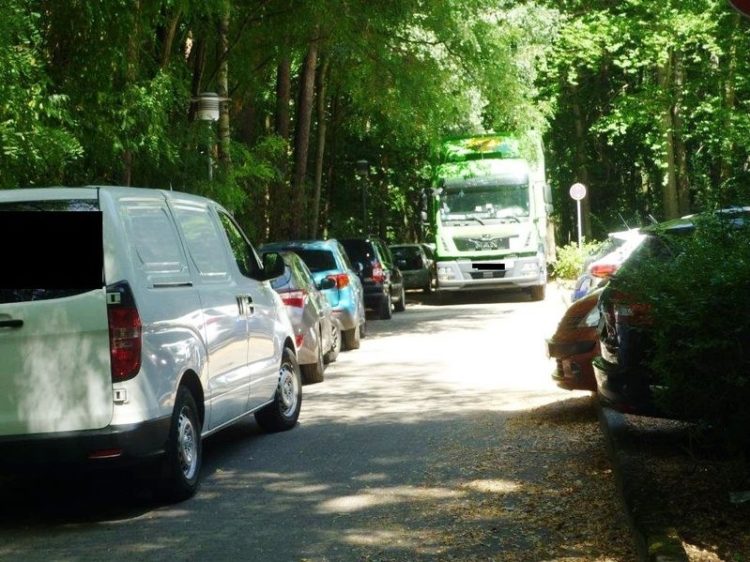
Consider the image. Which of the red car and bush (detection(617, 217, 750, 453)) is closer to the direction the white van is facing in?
the red car

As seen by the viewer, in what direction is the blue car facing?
away from the camera

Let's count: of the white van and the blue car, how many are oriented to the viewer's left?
0

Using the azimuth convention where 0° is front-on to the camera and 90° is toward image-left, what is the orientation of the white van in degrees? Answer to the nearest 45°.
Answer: approximately 225°

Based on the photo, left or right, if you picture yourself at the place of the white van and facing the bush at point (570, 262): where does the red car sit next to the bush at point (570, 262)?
right

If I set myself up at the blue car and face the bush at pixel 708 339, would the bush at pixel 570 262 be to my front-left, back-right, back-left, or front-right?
back-left

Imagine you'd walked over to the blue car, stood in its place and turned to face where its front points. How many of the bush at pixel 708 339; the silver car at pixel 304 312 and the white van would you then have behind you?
3

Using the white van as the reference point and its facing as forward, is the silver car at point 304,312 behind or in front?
in front

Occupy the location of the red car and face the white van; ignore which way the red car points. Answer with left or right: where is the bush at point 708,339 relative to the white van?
left

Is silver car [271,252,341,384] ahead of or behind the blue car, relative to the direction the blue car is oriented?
behind

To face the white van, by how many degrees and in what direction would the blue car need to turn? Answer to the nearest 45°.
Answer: approximately 180°

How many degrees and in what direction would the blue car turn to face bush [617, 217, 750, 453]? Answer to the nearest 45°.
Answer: approximately 180°
